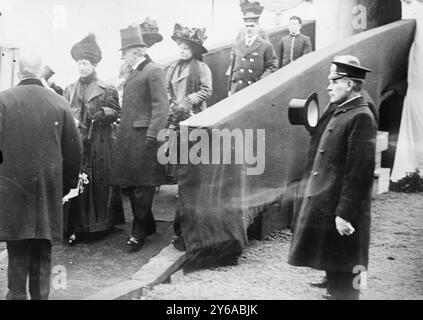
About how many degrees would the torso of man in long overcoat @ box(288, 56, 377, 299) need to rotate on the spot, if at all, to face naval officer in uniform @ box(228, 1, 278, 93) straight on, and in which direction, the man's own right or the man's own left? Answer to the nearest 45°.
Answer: approximately 90° to the man's own right

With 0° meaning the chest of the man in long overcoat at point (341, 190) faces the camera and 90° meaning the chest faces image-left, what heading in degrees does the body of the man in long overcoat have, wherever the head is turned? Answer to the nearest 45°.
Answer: approximately 90°

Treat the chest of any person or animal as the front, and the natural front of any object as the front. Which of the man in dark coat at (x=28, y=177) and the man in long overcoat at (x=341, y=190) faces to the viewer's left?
the man in long overcoat

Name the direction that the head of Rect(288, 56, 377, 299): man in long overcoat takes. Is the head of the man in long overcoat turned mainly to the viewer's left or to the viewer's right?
to the viewer's left

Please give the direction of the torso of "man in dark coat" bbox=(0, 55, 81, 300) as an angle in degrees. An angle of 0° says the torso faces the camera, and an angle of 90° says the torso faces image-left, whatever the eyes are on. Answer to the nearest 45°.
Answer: approximately 180°

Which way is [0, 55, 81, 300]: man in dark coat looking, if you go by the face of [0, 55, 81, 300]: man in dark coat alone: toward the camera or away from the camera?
away from the camera

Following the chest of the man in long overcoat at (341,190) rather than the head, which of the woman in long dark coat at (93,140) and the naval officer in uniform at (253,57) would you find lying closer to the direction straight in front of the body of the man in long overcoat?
the woman in long dark coat
